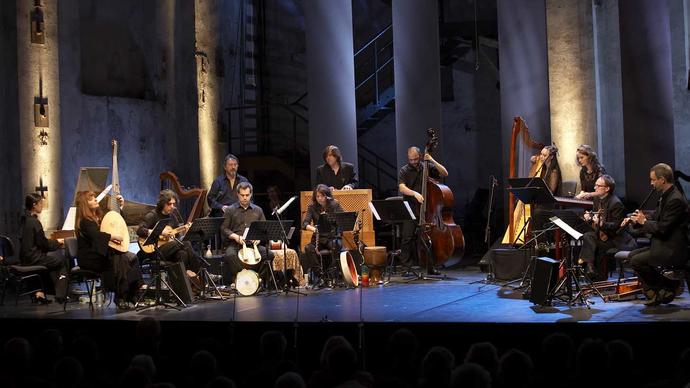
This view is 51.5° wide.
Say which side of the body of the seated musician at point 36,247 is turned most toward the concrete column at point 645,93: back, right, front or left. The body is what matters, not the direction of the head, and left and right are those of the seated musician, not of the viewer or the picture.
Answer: front

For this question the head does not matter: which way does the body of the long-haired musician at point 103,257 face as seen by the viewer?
to the viewer's right

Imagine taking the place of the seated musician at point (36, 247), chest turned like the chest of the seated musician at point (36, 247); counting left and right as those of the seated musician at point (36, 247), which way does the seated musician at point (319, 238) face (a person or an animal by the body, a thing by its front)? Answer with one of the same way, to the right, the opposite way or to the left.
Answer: to the right

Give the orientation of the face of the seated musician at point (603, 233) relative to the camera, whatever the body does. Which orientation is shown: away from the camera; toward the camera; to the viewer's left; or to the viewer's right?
to the viewer's left

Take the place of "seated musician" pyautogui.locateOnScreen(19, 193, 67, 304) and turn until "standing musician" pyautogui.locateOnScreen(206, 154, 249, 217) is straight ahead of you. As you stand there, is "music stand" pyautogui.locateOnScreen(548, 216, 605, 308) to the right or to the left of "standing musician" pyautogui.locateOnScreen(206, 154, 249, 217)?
right

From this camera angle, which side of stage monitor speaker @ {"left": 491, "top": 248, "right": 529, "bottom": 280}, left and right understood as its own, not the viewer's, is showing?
back

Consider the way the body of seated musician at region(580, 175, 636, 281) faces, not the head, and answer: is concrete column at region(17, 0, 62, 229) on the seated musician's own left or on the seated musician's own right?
on the seated musician's own right

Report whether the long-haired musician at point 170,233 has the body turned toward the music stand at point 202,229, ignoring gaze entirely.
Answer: yes

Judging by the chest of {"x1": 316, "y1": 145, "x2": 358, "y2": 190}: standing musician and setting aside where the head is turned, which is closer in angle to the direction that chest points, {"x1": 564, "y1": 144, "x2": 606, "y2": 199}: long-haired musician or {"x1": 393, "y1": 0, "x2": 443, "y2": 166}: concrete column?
the long-haired musician

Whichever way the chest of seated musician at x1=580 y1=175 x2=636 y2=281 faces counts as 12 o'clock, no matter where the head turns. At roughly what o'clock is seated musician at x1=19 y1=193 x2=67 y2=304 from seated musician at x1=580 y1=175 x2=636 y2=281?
seated musician at x1=19 y1=193 x2=67 y2=304 is roughly at 1 o'clock from seated musician at x1=580 y1=175 x2=636 y2=281.

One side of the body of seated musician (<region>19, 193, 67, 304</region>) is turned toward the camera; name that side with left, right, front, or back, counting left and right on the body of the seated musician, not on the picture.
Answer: right

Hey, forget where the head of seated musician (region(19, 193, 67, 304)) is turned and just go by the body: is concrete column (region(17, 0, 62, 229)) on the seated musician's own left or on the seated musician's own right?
on the seated musician's own left

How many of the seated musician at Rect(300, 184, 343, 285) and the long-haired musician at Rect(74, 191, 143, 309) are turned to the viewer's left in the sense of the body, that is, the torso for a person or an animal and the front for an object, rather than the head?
0

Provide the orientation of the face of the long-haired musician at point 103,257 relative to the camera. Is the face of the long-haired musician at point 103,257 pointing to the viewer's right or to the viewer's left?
to the viewer's right

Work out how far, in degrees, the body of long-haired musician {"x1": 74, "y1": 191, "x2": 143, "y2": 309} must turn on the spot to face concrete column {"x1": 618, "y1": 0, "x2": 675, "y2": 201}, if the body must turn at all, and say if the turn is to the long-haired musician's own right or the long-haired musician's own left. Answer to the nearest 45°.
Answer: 0° — they already face it
